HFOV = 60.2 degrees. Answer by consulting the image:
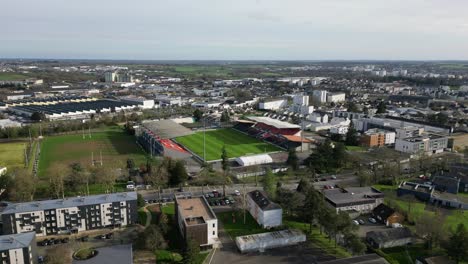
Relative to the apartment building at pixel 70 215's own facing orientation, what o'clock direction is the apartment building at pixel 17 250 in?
the apartment building at pixel 17 250 is roughly at 1 o'clock from the apartment building at pixel 70 215.

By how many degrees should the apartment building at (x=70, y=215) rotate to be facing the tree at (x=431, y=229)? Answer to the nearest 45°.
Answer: approximately 45° to its left

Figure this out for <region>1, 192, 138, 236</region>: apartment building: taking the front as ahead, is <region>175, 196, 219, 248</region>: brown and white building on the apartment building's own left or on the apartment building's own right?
on the apartment building's own left

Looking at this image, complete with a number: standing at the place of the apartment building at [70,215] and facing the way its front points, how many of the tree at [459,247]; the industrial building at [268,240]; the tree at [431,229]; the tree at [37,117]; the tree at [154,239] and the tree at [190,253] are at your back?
1

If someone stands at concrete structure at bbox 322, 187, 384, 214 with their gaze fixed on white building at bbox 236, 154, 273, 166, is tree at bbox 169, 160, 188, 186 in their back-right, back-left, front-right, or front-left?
front-left

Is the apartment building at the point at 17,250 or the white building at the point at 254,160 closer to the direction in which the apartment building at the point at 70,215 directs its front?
the apartment building

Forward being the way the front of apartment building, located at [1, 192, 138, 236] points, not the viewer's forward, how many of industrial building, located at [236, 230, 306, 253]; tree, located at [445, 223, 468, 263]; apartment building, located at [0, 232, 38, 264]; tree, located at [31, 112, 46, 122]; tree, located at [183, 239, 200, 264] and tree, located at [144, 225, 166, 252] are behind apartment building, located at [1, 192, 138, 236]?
1

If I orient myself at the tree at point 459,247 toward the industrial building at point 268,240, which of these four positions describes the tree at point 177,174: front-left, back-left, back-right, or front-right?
front-right

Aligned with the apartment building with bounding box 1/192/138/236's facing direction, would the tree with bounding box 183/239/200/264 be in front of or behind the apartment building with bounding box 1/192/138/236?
in front

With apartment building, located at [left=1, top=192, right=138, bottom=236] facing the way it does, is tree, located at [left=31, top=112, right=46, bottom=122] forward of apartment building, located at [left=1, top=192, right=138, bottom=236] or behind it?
behind

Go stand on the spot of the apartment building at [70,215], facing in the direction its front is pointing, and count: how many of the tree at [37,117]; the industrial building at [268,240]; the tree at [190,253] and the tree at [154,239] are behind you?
1

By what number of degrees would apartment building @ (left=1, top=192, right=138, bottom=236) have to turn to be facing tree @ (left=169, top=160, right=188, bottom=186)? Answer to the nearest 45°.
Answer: approximately 135° to its left

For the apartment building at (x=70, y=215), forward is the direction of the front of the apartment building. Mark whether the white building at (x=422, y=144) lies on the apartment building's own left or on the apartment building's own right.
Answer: on the apartment building's own left

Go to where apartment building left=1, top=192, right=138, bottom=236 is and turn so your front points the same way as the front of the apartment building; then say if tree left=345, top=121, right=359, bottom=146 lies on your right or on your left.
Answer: on your left

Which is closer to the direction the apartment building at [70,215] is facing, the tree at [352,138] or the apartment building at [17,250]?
the apartment building

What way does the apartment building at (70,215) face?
toward the camera

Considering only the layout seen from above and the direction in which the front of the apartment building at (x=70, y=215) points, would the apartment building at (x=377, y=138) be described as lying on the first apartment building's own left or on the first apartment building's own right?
on the first apartment building's own left

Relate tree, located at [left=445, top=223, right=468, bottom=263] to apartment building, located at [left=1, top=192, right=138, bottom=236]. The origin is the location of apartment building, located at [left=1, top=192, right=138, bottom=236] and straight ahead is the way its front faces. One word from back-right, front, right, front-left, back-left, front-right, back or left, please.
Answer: front-left

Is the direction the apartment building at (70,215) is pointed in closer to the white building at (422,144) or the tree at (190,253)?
the tree

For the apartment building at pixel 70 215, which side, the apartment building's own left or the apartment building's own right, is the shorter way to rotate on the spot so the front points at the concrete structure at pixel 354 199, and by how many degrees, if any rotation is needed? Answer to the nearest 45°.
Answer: approximately 90° to the apartment building's own left
